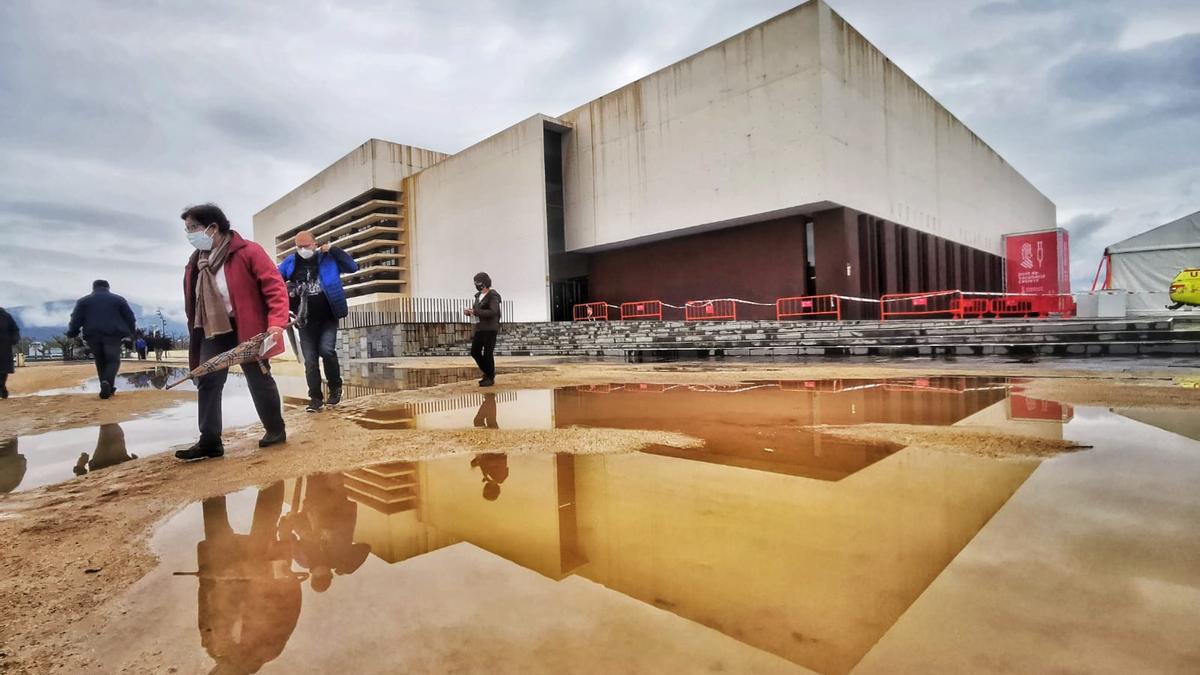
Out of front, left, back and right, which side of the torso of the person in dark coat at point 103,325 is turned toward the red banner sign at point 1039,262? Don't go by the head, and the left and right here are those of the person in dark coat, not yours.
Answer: right

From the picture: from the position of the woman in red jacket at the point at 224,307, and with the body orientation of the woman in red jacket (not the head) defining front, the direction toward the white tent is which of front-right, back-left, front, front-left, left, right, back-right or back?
back-left

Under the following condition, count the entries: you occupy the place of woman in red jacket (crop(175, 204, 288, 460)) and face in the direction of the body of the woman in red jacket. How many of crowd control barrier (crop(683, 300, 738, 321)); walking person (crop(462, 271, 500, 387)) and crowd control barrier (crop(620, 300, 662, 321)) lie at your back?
3

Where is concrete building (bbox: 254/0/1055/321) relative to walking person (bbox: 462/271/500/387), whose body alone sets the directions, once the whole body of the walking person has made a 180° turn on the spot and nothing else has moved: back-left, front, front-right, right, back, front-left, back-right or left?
front

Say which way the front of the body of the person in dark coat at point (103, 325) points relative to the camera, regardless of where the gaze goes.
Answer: away from the camera

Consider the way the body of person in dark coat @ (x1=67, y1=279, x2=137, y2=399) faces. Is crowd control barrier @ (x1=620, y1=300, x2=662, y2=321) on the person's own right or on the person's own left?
on the person's own right

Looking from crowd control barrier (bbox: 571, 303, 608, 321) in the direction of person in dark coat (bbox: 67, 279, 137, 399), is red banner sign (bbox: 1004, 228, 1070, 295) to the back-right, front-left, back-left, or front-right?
back-left
